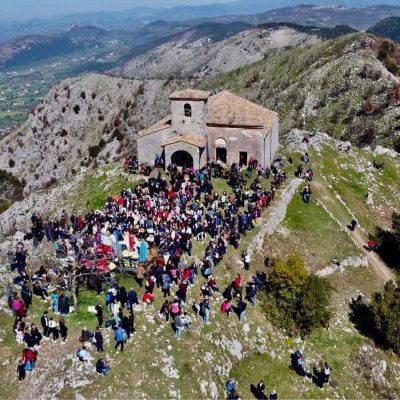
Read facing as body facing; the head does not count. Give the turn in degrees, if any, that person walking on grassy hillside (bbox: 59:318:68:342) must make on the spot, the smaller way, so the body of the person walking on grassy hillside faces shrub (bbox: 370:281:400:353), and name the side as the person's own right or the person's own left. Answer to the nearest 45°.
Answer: approximately 90° to the person's own right

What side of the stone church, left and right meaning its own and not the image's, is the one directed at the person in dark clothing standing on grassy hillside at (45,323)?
front

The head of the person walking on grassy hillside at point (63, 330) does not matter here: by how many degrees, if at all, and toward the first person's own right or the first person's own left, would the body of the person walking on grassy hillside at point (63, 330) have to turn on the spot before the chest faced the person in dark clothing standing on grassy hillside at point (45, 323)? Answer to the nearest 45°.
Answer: approximately 45° to the first person's own left

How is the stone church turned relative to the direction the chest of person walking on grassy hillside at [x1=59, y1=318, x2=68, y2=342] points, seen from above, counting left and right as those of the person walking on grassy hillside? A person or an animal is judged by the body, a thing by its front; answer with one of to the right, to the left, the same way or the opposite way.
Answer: the opposite way

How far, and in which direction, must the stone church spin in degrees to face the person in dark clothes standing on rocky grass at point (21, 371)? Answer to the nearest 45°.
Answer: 0° — it already faces them

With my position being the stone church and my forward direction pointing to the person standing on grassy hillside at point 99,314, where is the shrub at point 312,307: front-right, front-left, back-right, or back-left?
front-left

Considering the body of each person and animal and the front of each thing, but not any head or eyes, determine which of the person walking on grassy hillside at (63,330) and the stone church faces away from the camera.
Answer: the person walking on grassy hillside

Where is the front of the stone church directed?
toward the camera

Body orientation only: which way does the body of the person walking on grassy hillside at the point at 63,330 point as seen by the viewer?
away from the camera

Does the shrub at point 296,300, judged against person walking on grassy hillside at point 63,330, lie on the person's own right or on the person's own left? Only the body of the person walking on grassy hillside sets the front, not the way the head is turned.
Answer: on the person's own right

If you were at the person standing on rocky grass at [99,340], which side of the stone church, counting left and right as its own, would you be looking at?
front

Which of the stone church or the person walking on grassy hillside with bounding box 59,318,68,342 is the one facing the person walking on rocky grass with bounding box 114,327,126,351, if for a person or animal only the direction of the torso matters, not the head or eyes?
the stone church

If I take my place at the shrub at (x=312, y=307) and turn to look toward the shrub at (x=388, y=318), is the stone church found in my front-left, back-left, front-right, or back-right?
back-left

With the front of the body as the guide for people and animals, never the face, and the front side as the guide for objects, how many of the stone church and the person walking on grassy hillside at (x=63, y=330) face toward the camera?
1
